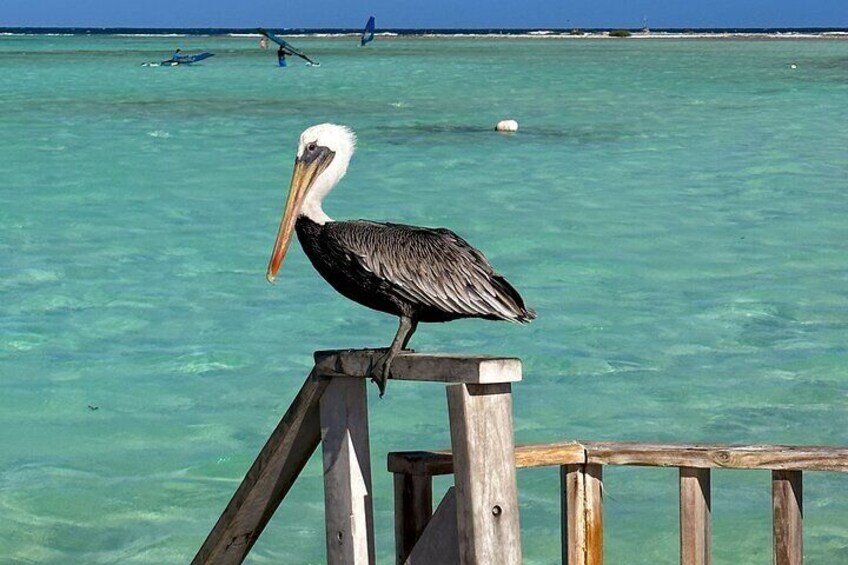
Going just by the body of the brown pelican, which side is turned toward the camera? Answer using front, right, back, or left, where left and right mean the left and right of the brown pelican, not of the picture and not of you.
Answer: left

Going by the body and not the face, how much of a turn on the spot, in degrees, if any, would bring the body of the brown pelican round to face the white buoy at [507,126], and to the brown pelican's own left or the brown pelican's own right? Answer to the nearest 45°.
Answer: approximately 90° to the brown pelican's own right

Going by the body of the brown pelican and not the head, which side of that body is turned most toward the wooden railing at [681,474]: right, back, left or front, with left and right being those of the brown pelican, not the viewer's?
back
